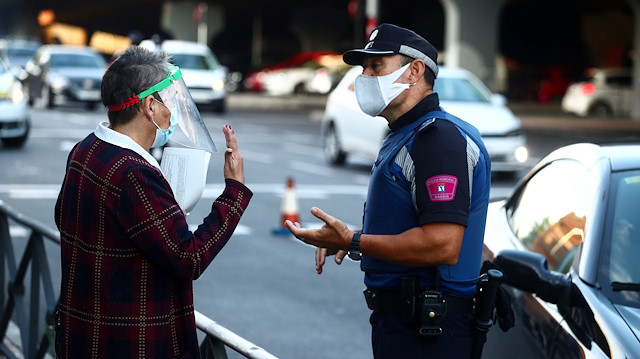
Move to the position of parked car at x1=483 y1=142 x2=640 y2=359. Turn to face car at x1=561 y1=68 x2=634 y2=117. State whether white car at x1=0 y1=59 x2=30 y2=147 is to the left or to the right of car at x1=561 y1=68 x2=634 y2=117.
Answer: left

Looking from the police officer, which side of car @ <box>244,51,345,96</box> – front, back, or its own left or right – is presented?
left

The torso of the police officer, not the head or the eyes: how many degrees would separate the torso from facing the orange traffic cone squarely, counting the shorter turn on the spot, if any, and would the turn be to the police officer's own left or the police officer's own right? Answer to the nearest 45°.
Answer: approximately 90° to the police officer's own right

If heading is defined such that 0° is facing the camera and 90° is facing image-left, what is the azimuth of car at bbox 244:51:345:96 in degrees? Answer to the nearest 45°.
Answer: approximately 90°

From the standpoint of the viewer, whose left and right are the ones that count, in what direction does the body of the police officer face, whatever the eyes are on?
facing to the left of the viewer

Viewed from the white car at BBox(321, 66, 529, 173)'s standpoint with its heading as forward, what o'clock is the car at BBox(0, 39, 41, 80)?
The car is roughly at 6 o'clock from the white car.

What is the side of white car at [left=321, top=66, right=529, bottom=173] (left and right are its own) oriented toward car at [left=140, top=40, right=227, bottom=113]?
back

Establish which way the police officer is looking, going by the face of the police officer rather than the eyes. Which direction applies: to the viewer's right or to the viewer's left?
to the viewer's left

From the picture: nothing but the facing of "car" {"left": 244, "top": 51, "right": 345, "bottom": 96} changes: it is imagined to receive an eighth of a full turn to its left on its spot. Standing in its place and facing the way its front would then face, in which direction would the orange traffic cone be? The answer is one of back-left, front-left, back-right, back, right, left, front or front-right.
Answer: front-left

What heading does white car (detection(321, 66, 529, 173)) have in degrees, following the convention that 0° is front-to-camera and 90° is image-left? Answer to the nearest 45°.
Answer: approximately 315°
